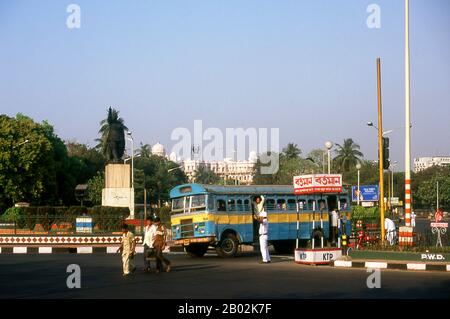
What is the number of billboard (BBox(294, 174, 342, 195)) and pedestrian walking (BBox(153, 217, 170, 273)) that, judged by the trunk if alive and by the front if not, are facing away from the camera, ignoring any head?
0

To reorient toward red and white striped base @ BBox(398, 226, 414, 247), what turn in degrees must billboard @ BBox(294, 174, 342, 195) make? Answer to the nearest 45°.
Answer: approximately 90° to its left

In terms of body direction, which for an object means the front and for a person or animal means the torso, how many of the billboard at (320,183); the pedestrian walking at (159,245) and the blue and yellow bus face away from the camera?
0

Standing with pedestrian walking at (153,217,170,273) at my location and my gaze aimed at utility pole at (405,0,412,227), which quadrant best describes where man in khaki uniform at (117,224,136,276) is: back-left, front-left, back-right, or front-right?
back-left

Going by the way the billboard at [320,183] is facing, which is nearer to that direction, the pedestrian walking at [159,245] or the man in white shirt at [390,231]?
the pedestrian walking

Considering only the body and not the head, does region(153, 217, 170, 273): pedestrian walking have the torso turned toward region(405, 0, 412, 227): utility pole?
no

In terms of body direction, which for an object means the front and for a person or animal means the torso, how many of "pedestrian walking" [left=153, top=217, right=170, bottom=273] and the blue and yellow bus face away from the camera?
0

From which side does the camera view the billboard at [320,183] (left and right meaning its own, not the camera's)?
front

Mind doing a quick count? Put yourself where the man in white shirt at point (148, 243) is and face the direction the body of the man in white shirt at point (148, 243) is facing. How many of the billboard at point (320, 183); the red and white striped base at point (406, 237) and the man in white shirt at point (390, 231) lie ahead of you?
0

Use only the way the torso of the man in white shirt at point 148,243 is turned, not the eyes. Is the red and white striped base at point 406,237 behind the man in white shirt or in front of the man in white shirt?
behind

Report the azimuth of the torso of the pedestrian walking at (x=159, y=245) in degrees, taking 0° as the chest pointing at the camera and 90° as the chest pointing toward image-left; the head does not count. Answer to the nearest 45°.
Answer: approximately 45°

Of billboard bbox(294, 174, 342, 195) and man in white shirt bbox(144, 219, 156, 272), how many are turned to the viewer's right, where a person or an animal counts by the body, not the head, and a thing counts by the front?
0

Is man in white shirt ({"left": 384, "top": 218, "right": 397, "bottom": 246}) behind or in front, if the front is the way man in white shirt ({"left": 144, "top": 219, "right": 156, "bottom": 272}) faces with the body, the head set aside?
behind

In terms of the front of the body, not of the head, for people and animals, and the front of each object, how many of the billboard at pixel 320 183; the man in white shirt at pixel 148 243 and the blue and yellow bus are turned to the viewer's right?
0

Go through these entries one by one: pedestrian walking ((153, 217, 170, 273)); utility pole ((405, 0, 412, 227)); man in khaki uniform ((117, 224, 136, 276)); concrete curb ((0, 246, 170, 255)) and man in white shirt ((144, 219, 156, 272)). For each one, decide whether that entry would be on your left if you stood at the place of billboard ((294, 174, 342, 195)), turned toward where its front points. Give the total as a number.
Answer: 1

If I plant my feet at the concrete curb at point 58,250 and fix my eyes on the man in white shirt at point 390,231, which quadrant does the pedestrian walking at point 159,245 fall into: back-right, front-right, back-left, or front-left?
front-right

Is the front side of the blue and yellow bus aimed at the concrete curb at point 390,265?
no

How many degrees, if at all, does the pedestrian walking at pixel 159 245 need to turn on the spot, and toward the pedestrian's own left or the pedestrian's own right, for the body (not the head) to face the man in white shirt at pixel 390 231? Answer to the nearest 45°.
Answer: approximately 180°

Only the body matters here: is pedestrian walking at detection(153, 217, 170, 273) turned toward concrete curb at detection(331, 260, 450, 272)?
no
